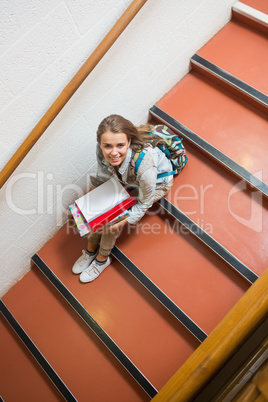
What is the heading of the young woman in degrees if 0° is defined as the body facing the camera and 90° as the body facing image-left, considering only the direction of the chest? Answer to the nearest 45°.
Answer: approximately 45°

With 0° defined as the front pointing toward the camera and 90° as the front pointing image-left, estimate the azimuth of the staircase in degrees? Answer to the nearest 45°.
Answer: approximately 45°
